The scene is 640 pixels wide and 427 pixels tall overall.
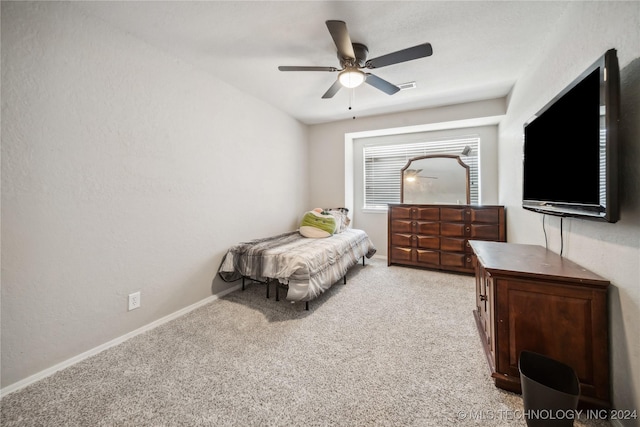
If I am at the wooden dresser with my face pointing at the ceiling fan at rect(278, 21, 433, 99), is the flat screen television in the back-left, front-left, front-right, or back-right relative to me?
front-left

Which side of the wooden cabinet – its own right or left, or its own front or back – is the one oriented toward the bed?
front

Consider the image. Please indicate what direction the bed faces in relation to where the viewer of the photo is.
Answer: facing the viewer and to the left of the viewer

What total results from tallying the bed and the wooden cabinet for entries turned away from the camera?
0

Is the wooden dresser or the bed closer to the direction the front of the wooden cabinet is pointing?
the bed

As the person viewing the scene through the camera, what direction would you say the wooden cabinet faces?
facing to the left of the viewer

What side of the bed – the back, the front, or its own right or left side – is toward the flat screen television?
left

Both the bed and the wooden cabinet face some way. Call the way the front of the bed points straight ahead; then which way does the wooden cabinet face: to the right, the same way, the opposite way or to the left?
to the right

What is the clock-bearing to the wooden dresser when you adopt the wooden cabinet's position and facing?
The wooden dresser is roughly at 2 o'clock from the wooden cabinet.
